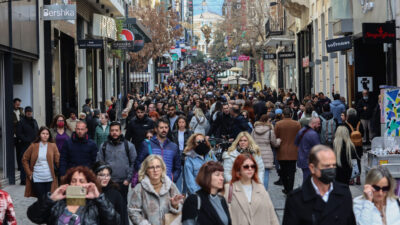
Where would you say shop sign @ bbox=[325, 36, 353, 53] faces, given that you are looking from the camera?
facing the viewer and to the left of the viewer

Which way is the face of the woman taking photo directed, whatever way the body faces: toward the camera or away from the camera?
toward the camera

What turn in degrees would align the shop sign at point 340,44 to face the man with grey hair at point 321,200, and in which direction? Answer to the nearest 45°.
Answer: approximately 45° to its left

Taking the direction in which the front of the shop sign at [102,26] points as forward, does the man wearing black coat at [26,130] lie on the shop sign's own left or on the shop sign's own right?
on the shop sign's own right

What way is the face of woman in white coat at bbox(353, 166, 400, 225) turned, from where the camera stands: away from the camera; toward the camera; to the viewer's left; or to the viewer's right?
toward the camera

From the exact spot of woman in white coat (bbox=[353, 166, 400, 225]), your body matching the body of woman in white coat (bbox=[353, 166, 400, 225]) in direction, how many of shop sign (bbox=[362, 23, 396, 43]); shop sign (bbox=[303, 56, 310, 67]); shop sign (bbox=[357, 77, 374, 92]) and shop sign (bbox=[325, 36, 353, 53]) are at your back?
4

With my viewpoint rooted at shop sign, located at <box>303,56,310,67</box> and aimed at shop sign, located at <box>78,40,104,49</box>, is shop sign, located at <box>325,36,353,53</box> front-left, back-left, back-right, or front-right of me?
front-left

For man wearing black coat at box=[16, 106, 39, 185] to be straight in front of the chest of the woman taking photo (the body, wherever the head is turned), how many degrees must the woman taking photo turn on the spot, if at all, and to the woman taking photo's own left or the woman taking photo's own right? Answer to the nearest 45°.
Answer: approximately 180°

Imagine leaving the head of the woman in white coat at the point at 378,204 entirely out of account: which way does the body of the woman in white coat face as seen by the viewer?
toward the camera

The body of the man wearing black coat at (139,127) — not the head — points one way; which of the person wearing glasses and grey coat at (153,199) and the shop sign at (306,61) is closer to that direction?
the person wearing glasses and grey coat

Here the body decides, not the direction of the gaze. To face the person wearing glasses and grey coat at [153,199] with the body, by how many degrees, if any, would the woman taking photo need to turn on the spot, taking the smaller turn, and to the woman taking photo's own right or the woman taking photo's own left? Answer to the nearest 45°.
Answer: approximately 135° to the woman taking photo's own left

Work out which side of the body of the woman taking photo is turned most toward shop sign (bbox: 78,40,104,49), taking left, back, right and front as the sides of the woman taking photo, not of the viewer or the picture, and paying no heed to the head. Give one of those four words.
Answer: back

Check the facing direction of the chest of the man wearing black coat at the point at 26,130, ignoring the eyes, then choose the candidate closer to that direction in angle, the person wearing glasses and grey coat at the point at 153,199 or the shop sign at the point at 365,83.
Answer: the person wearing glasses and grey coat
